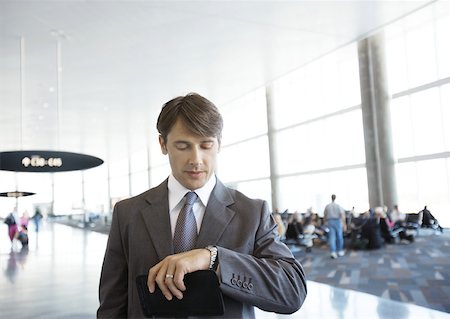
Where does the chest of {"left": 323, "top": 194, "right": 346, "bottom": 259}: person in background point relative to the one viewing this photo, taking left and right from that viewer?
facing away from the viewer

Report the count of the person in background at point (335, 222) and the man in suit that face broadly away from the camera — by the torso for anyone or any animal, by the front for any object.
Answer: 1

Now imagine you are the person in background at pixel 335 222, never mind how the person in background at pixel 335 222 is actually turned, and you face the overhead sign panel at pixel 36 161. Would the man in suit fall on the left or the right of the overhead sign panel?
left

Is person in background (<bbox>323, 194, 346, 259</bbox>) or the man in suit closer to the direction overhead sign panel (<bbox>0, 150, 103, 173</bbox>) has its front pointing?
the man in suit

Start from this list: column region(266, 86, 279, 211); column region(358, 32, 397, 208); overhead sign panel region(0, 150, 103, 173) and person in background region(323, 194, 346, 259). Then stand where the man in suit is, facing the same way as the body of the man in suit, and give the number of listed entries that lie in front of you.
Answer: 0

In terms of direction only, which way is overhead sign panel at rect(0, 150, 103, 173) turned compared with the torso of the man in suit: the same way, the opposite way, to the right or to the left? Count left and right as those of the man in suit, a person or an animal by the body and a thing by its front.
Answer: the same way

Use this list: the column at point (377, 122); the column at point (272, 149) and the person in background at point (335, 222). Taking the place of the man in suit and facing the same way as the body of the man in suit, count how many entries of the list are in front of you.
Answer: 0

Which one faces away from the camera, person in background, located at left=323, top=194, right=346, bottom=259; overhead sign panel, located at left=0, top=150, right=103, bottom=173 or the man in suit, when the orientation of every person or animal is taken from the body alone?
the person in background

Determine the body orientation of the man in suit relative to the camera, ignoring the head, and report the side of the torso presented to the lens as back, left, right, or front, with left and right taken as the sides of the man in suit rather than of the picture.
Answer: front

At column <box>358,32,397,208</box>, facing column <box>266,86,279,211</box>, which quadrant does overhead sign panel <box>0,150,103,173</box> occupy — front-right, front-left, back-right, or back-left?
front-left

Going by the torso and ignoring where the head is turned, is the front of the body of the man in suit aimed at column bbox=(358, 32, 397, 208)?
no

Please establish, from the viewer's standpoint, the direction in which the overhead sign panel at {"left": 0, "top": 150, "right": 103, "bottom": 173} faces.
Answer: facing the viewer

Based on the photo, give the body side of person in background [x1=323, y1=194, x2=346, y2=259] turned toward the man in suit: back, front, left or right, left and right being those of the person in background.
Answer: back

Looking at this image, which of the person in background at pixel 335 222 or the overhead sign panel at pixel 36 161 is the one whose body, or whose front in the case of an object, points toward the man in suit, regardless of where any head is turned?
the overhead sign panel

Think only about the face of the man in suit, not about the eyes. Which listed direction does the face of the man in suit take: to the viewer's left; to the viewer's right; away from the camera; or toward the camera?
toward the camera

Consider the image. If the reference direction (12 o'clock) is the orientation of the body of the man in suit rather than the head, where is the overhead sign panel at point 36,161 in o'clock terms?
The overhead sign panel is roughly at 5 o'clock from the man in suit.

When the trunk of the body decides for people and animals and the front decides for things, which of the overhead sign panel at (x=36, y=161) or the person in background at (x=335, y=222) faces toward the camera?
the overhead sign panel

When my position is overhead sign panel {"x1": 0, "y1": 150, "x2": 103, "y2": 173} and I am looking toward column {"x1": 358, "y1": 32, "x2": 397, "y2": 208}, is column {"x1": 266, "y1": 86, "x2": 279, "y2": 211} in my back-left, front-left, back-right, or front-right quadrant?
front-left

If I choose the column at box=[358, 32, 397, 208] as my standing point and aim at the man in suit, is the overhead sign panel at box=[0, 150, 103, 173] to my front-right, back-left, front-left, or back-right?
front-right
